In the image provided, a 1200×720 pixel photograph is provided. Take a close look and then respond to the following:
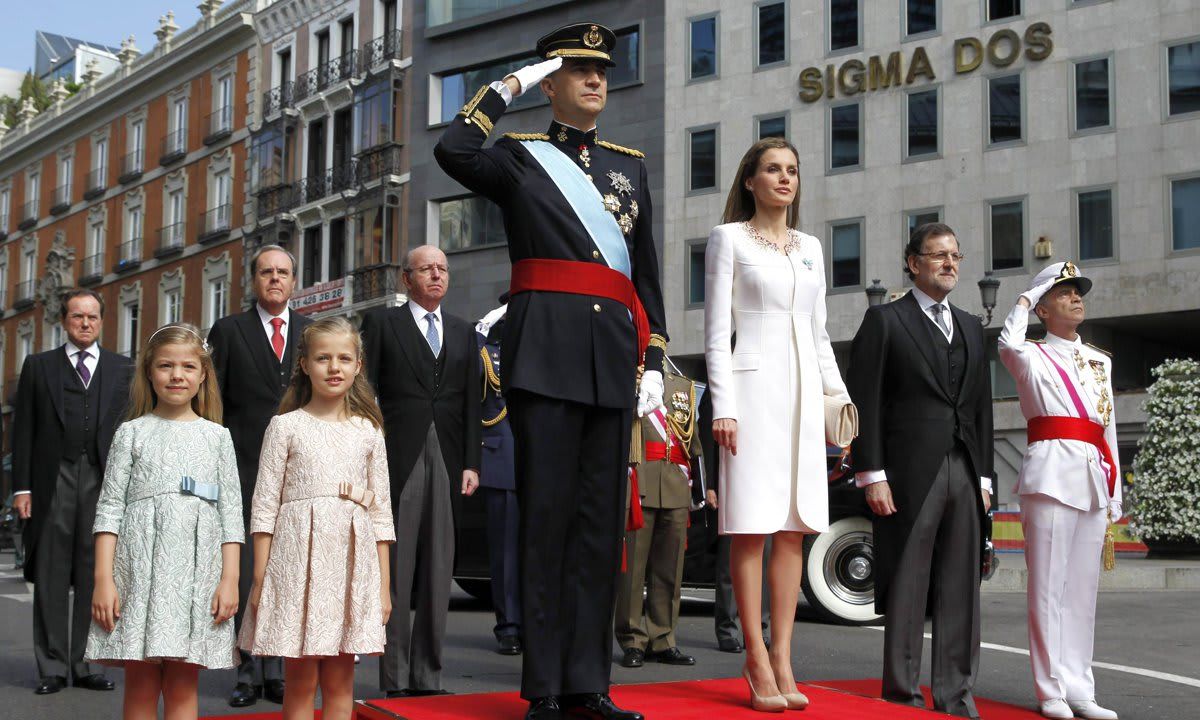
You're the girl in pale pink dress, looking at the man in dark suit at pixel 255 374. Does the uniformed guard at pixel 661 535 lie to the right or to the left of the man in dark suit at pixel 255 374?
right

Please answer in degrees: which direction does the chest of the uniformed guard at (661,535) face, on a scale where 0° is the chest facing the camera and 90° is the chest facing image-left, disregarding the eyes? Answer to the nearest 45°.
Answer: approximately 315°

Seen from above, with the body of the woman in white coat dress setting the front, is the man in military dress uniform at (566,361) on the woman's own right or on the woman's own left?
on the woman's own right

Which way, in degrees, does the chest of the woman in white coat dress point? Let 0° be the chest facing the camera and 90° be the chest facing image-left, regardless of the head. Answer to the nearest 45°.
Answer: approximately 315°

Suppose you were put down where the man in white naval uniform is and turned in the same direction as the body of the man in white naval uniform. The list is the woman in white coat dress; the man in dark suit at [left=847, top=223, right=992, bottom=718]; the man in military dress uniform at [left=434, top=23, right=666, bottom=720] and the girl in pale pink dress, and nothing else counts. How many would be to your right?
4

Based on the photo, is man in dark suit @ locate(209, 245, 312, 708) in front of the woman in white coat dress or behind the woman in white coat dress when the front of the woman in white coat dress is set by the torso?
behind

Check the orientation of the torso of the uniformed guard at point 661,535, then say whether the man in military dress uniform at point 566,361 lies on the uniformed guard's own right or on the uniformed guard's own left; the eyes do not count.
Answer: on the uniformed guard's own right

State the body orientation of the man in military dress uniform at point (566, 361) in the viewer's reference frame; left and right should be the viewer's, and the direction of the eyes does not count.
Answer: facing the viewer and to the right of the viewer

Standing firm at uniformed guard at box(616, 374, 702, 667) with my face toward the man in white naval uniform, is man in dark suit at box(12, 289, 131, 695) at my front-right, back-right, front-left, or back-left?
back-right

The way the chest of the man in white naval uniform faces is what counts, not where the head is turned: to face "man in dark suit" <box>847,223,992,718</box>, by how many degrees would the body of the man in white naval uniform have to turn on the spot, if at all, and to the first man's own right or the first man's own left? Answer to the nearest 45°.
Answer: approximately 90° to the first man's own right

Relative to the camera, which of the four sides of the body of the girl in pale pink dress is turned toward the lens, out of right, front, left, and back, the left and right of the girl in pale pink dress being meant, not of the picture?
front

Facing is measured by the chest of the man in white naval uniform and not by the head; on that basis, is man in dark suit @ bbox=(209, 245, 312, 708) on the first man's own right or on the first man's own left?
on the first man's own right
